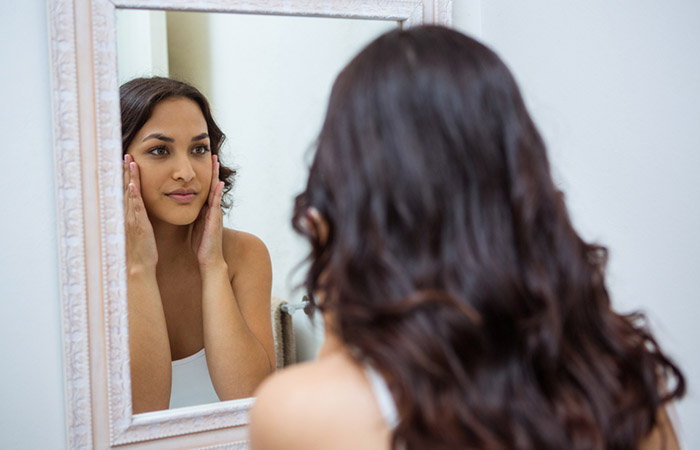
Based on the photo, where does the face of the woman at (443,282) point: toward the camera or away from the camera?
away from the camera

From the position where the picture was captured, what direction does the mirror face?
facing the viewer and to the right of the viewer

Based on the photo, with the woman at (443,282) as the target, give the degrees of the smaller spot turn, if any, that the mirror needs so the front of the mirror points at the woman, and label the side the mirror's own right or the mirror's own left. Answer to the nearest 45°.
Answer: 0° — it already faces them
